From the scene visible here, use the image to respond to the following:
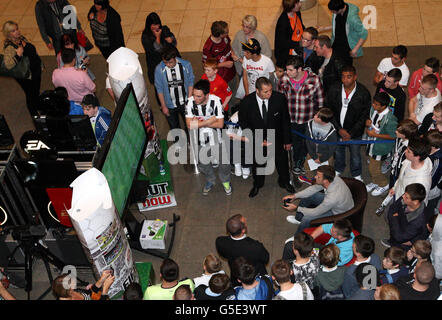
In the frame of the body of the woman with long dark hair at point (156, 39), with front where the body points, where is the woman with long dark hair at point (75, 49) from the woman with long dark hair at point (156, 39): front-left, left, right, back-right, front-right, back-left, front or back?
back-right

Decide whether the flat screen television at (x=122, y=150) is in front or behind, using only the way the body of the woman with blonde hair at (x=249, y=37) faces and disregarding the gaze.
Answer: in front

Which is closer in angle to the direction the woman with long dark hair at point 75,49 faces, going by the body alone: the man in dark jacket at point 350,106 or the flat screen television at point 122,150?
the flat screen television

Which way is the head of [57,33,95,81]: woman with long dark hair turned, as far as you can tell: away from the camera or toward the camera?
toward the camera

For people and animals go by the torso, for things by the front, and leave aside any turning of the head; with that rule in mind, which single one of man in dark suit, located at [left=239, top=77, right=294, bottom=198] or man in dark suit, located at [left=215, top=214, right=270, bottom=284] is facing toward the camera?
man in dark suit, located at [left=239, top=77, right=294, bottom=198]

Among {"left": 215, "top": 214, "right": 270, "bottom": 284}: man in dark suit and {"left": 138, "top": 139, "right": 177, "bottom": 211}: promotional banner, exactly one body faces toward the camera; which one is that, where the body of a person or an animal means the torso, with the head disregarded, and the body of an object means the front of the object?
the promotional banner

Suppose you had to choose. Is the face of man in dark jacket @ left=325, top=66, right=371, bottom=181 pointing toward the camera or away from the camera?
toward the camera

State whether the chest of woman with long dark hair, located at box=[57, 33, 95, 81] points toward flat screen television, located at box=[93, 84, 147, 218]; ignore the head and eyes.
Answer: yes

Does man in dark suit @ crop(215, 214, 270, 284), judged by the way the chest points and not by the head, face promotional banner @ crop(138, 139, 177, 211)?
no

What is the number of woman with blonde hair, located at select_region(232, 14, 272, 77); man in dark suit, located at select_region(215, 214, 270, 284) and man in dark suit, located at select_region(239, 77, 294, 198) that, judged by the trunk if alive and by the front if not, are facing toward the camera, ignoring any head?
2

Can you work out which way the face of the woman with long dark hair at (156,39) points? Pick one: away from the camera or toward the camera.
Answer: toward the camera

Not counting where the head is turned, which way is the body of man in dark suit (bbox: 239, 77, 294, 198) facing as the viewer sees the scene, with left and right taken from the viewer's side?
facing the viewer

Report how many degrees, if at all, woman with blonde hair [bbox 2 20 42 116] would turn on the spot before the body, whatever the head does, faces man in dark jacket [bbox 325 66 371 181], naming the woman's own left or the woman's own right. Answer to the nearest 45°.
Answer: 0° — they already face them

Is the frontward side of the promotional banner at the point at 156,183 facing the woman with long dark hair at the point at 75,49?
no

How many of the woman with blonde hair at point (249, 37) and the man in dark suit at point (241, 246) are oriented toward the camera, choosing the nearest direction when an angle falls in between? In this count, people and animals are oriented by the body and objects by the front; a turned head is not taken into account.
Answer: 1

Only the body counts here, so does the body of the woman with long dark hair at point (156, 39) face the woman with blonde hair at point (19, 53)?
no

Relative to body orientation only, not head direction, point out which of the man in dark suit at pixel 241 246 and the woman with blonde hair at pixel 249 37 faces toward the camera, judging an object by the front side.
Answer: the woman with blonde hair
